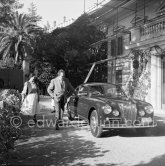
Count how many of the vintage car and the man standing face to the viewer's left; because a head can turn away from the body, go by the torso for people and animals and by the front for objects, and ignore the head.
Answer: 0

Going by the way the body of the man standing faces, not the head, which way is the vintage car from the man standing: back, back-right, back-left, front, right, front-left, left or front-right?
front-left

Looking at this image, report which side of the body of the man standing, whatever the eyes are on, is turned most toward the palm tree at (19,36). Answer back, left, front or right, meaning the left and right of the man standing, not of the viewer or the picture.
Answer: back

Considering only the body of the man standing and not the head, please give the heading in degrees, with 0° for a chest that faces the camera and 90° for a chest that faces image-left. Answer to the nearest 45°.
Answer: approximately 0°

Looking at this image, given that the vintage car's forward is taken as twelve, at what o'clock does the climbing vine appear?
The climbing vine is roughly at 8 o'clock from the vintage car.

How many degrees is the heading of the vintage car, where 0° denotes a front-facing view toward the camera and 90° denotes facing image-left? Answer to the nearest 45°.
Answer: approximately 315°

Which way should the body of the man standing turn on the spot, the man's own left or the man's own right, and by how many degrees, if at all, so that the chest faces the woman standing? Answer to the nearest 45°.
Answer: approximately 90° to the man's own right
